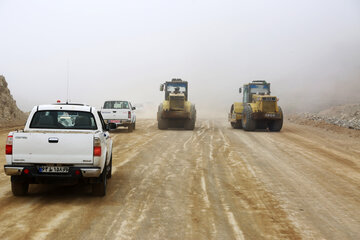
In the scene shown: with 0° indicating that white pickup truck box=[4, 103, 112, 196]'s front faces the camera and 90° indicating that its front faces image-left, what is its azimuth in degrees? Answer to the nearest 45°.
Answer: approximately 180°

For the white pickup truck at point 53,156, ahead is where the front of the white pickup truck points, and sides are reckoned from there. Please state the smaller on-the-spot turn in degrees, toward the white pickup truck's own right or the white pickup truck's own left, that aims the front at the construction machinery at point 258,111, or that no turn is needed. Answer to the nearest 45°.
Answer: approximately 45° to the white pickup truck's own right

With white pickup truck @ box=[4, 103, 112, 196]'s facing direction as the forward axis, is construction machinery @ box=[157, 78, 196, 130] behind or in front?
in front
